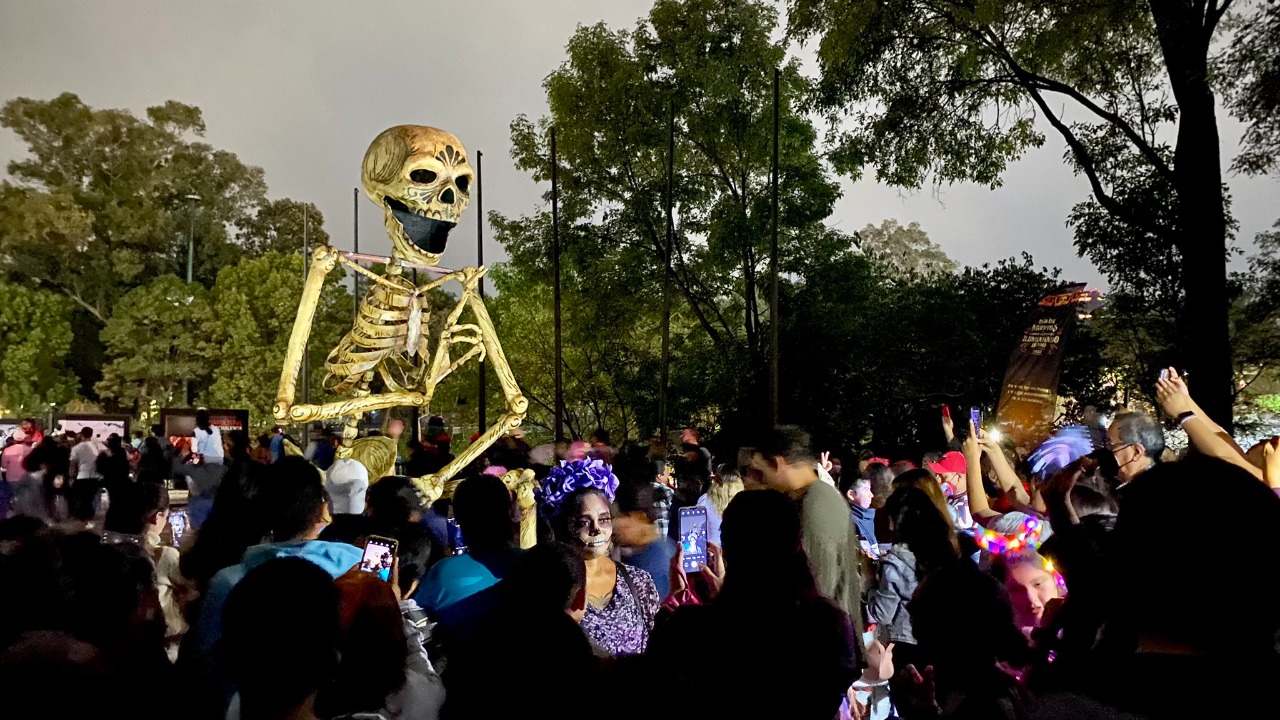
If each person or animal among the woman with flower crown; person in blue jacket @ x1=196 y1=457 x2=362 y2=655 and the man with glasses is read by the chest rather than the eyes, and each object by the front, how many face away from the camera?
1

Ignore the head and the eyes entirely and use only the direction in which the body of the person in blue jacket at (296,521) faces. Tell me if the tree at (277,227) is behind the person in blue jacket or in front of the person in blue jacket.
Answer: in front

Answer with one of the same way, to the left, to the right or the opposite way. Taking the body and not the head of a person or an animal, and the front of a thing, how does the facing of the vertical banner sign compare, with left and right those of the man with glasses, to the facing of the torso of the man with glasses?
to the left

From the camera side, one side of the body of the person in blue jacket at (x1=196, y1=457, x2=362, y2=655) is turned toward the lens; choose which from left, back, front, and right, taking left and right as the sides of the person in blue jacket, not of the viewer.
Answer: back

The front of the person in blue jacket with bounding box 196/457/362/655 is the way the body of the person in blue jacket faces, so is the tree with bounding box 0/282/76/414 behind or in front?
in front

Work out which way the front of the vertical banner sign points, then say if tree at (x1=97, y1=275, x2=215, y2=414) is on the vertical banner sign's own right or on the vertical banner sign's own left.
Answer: on the vertical banner sign's own right

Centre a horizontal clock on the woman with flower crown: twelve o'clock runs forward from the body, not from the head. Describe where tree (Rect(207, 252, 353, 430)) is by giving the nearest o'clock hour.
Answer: The tree is roughly at 5 o'clock from the woman with flower crown.

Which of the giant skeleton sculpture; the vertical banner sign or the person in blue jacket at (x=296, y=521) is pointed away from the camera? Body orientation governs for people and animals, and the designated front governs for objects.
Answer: the person in blue jacket

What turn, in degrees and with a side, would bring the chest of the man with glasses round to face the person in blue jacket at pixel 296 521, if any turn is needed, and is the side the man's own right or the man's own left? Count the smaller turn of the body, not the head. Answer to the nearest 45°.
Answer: approximately 45° to the man's own left

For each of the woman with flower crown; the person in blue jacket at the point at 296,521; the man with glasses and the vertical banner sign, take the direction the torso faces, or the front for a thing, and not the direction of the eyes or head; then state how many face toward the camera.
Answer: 2

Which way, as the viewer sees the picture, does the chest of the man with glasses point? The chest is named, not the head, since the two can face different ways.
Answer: to the viewer's left
